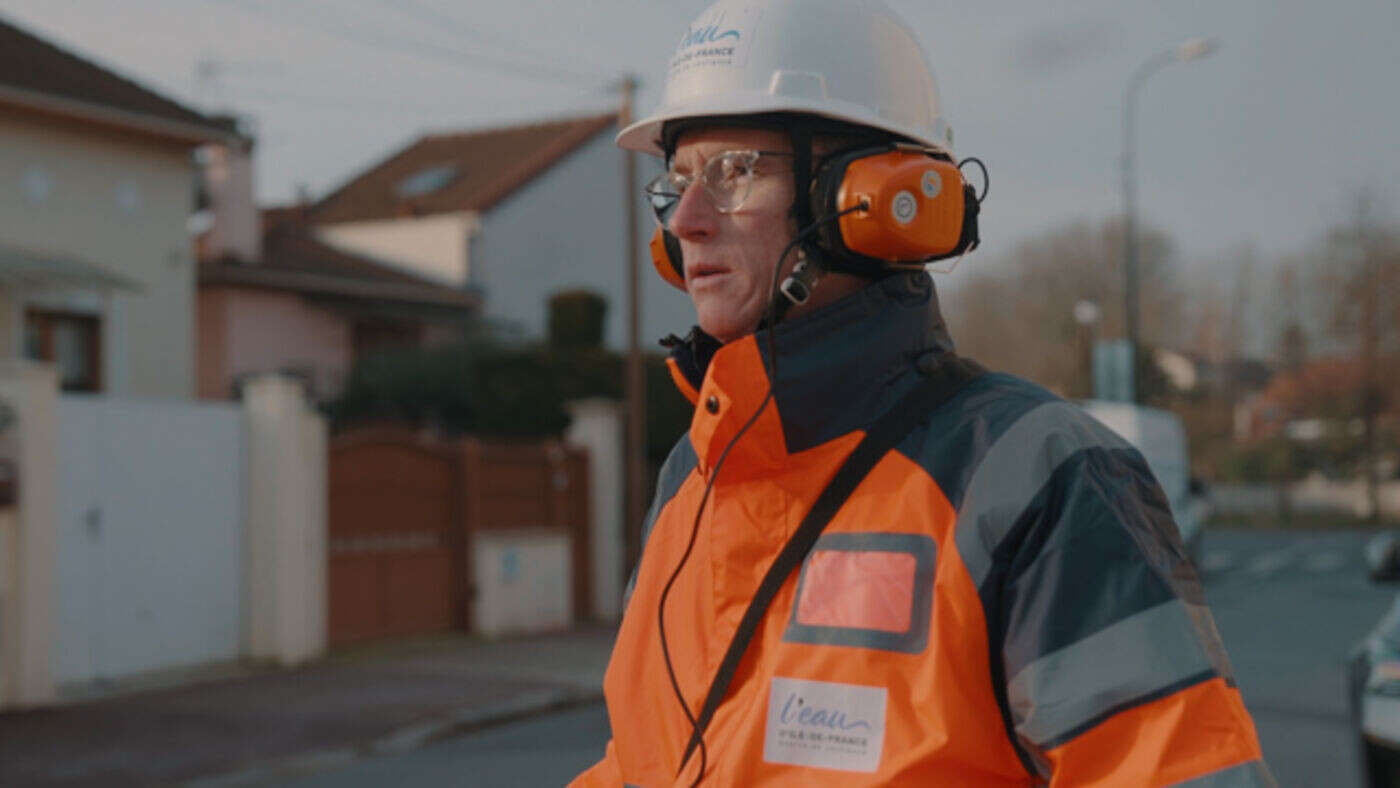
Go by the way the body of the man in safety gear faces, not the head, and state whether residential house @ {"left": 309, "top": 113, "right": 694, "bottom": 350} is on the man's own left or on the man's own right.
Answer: on the man's own right

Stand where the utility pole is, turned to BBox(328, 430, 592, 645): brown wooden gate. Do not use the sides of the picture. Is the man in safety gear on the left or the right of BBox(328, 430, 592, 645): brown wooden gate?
left

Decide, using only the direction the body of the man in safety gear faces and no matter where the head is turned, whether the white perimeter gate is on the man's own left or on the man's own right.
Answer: on the man's own right

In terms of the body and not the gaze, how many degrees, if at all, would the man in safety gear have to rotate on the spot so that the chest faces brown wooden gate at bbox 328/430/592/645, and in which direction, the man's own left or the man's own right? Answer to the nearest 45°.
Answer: approximately 135° to the man's own right

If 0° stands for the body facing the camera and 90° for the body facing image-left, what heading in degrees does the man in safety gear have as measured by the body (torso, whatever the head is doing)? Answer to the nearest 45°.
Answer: approximately 45°

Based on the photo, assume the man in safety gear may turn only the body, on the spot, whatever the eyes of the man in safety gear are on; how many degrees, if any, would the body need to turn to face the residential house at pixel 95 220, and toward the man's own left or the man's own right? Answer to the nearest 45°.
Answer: approximately 90° to the man's own right

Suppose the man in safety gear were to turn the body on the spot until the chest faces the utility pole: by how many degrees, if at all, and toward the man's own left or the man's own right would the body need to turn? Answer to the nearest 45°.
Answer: approximately 135° to the man's own right

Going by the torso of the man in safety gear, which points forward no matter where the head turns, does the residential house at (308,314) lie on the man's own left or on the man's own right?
on the man's own right

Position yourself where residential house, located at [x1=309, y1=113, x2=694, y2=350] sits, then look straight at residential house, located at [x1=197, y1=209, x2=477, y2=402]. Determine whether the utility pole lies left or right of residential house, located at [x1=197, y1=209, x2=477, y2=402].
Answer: left

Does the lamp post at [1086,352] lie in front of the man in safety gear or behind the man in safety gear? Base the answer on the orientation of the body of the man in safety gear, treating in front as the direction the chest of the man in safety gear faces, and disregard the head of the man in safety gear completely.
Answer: behind

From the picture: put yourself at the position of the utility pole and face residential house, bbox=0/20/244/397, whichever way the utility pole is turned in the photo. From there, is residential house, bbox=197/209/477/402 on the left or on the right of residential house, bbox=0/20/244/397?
right
